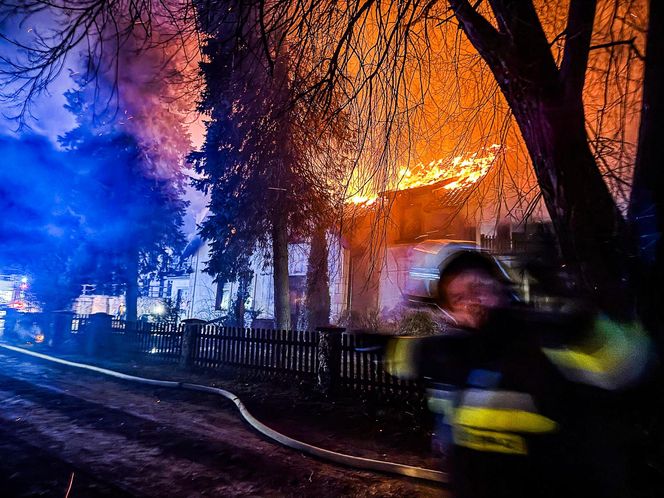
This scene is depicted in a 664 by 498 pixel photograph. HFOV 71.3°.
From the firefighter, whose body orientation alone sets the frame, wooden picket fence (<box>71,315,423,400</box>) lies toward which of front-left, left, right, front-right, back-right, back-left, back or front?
right

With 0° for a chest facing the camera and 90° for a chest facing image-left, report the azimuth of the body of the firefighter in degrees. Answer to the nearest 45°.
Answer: approximately 45°

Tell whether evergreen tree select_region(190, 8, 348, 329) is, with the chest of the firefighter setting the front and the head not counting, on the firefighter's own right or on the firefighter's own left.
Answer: on the firefighter's own right

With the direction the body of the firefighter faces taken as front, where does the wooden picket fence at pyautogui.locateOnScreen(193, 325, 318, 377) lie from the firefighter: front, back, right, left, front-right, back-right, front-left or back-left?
right

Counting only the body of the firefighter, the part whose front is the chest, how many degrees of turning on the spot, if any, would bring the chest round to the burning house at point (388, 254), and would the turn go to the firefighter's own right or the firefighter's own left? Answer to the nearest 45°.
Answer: approximately 135° to the firefighter's own right
